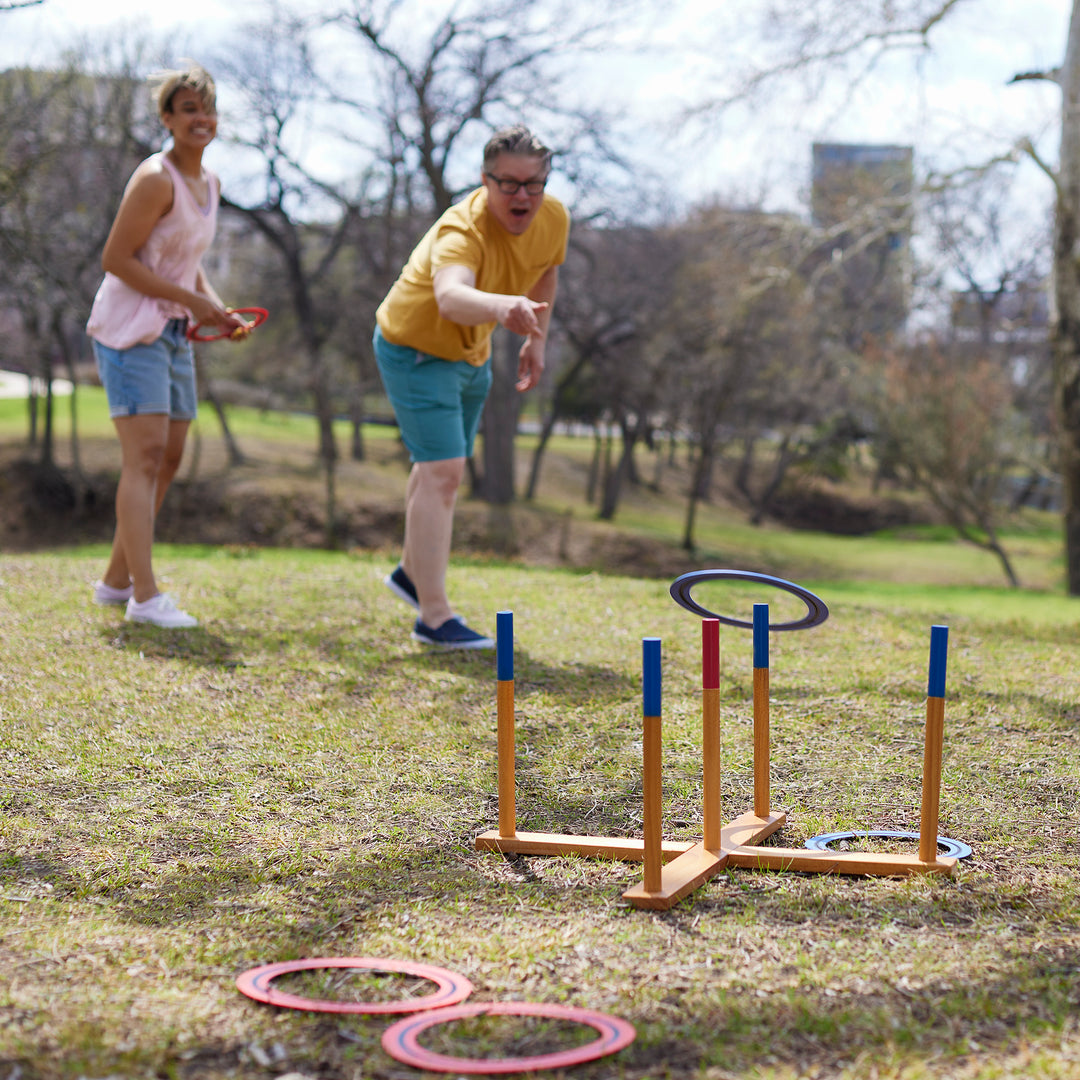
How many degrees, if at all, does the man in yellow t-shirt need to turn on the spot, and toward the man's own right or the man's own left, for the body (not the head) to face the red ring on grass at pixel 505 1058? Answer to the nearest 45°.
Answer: approximately 45° to the man's own right

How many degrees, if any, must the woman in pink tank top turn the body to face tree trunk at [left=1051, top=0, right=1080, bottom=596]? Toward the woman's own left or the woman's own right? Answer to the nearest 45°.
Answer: approximately 90° to the woman's own left

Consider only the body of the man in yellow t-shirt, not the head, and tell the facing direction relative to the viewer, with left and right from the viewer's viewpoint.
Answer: facing the viewer and to the right of the viewer

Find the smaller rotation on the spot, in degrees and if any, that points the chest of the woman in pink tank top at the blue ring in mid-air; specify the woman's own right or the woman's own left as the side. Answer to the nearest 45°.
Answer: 0° — they already face it

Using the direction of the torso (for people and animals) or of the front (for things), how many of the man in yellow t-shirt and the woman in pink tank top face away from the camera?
0

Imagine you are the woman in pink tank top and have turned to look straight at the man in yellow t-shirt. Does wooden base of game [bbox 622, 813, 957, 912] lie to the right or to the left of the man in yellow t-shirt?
right

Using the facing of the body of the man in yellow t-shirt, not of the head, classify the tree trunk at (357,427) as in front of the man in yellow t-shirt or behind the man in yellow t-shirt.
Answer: behind

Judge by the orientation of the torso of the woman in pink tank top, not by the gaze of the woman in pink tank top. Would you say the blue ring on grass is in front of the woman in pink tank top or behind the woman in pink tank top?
in front

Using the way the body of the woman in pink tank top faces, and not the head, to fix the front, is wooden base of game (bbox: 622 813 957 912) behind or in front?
in front

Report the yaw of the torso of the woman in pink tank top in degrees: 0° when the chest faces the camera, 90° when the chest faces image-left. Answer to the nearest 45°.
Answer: approximately 315°

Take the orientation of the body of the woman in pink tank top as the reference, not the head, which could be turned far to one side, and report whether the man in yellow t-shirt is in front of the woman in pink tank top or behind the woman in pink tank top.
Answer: in front

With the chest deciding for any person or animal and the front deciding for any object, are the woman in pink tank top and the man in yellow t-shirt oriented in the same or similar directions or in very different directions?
same or similar directions

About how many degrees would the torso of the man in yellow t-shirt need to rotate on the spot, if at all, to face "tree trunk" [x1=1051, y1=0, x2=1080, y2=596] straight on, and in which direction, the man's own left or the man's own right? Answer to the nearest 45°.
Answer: approximately 90° to the man's own left
